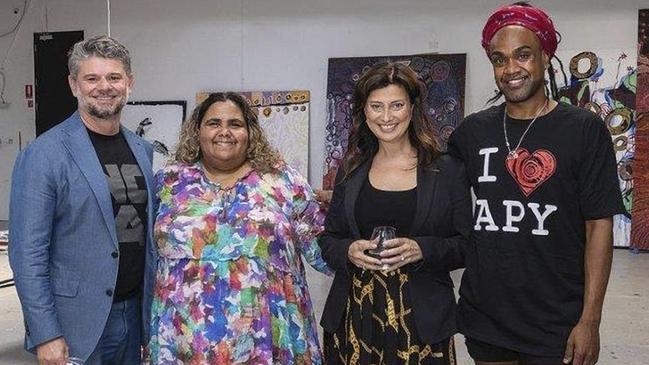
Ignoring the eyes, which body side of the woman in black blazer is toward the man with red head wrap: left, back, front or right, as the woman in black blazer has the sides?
left

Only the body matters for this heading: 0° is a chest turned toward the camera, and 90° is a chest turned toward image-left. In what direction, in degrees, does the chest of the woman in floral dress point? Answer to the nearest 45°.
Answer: approximately 0°

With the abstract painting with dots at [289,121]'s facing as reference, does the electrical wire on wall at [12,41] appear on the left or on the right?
on its right

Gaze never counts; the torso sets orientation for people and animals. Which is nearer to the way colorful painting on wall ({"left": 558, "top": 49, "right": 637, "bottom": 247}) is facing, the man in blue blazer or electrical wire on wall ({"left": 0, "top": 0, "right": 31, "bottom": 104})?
the man in blue blazer

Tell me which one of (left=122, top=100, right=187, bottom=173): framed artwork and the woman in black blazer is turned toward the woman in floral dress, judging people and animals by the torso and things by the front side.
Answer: the framed artwork

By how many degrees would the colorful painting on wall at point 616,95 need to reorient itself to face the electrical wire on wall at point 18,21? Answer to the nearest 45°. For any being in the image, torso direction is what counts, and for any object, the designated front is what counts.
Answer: approximately 90° to its right

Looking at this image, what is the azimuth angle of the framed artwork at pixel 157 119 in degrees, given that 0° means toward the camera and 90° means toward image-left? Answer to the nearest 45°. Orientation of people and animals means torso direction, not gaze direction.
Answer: approximately 0°

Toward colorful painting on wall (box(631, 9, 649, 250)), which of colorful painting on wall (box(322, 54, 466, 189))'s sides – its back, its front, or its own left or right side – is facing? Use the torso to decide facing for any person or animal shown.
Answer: left
